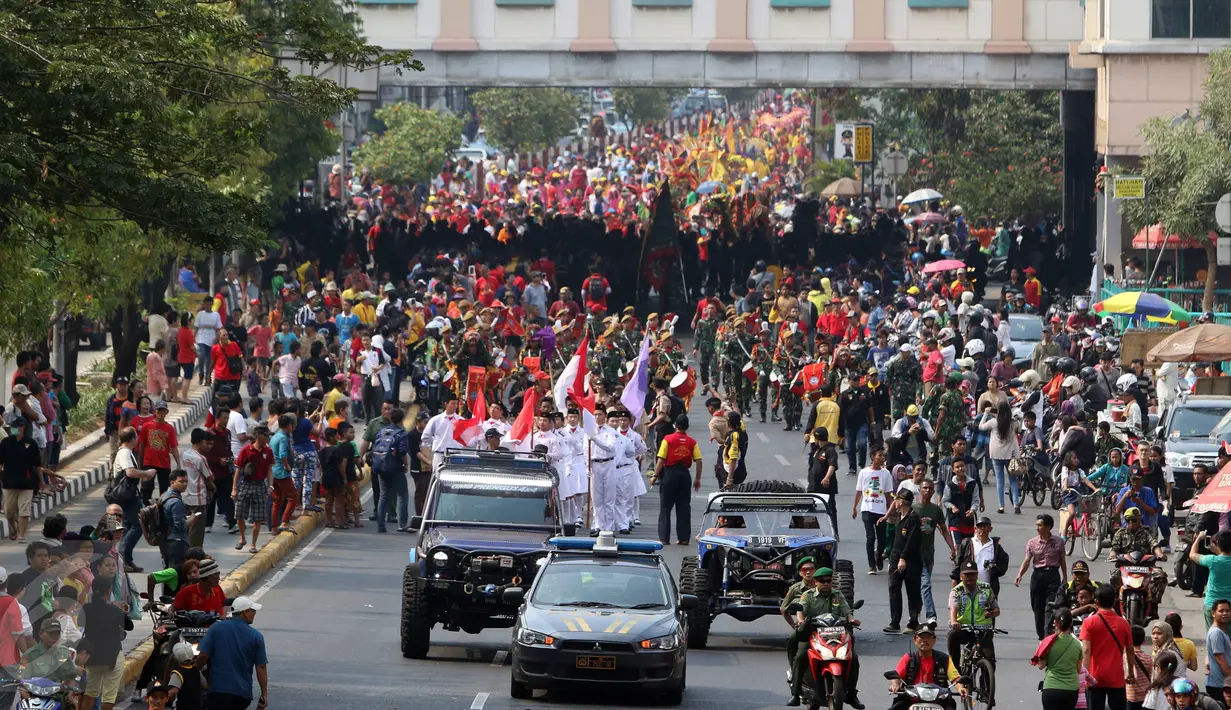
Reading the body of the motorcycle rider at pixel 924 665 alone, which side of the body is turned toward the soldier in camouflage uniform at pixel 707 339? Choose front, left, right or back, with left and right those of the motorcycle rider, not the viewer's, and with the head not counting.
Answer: back

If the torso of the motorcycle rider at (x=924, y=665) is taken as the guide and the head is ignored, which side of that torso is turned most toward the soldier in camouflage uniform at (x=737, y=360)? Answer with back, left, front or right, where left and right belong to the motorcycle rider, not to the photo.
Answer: back

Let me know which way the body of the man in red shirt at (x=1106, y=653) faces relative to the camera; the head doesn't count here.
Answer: away from the camera

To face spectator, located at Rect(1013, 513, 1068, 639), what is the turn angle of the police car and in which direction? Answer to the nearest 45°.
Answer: approximately 135° to its left

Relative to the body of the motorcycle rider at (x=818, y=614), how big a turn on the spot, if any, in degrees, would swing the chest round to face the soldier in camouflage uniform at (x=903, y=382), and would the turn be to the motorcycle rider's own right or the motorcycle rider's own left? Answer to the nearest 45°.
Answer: approximately 180°

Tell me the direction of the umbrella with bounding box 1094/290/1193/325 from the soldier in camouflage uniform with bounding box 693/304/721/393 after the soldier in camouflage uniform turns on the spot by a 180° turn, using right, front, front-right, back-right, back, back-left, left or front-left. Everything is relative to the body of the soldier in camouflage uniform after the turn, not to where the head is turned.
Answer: right

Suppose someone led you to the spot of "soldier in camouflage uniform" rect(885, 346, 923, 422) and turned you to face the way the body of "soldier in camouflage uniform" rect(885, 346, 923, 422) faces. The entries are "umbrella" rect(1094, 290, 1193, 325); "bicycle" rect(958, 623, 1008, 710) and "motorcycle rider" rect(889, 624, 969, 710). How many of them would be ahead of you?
2
